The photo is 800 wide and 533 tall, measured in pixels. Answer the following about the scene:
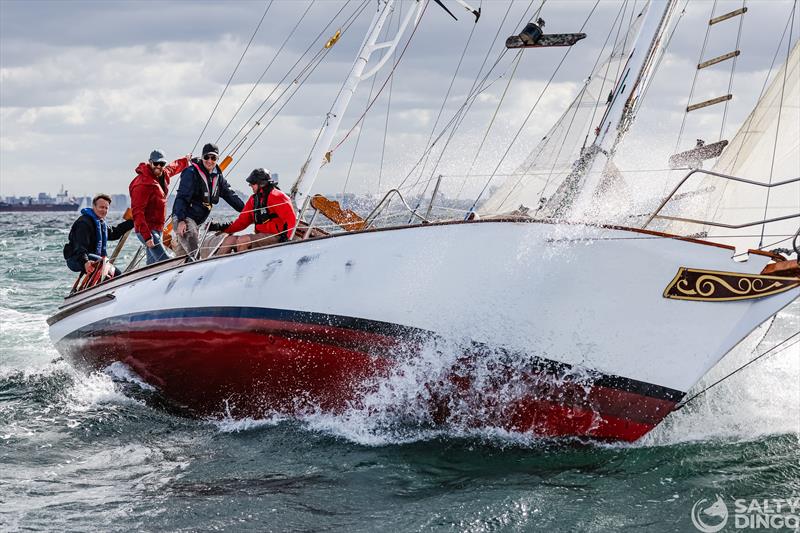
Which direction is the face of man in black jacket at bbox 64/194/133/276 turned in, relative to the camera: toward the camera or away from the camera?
toward the camera

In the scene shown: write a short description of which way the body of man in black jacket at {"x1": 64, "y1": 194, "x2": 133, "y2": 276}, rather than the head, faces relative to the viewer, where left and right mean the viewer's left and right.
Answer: facing the viewer and to the right of the viewer

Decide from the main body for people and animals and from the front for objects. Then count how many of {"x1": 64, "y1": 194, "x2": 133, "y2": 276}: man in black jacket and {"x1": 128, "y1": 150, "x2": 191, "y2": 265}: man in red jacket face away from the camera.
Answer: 0

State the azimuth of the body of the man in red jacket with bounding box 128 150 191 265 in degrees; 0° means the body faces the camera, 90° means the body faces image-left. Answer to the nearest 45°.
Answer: approximately 315°

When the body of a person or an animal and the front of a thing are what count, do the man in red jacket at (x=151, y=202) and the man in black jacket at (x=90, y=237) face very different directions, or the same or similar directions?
same or similar directions
